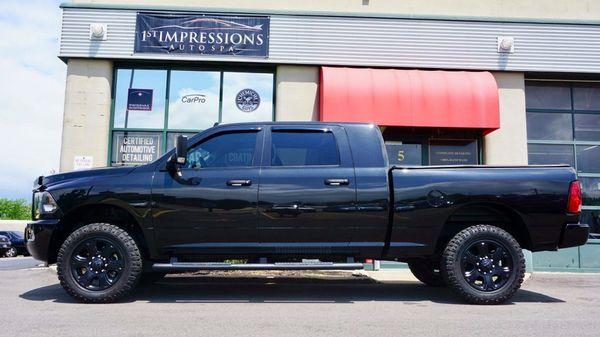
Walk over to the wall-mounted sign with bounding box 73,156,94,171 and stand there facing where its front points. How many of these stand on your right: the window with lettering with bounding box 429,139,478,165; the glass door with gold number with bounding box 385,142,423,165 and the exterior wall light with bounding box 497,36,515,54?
0

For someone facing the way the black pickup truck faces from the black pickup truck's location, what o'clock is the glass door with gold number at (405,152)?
The glass door with gold number is roughly at 4 o'clock from the black pickup truck.

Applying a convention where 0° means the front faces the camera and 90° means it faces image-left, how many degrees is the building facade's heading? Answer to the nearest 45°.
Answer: approximately 0°

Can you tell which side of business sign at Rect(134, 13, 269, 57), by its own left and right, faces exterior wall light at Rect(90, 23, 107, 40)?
right

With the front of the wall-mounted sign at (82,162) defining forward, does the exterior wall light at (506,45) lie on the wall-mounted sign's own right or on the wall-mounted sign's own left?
on the wall-mounted sign's own left

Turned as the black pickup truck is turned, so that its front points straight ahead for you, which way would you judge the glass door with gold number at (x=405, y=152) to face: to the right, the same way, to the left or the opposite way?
to the left

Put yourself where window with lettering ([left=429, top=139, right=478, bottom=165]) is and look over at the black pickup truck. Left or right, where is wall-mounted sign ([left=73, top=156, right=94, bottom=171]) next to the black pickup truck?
right

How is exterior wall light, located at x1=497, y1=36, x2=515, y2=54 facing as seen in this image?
toward the camera

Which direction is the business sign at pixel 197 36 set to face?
toward the camera

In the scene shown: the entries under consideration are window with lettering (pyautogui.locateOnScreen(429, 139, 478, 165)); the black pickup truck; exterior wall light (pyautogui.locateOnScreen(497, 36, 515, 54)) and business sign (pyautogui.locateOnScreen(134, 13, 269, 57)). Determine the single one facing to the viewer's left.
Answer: the black pickup truck

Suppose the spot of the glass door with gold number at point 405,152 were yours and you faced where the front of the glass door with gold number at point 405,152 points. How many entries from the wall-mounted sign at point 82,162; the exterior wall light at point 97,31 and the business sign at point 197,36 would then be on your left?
0

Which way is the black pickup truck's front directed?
to the viewer's left

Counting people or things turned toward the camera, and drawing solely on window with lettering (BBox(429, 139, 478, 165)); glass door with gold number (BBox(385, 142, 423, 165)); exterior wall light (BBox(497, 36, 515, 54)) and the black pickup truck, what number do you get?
3

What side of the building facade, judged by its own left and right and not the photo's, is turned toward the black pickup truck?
front

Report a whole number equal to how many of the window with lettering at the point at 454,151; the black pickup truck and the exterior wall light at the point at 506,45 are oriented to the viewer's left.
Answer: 1

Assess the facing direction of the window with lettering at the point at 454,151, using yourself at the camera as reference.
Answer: facing the viewer

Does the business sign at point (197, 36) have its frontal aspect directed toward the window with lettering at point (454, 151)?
no

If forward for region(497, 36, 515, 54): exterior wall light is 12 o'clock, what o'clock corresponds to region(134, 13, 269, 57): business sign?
The business sign is roughly at 2 o'clock from the exterior wall light.
